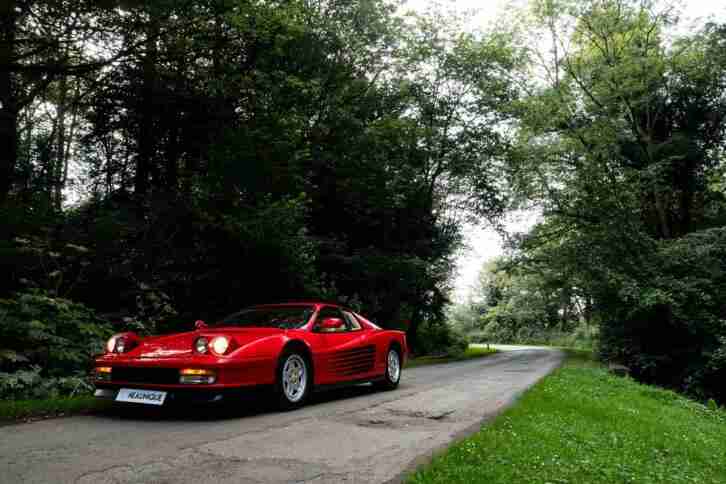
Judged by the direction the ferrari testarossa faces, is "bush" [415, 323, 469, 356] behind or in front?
behind

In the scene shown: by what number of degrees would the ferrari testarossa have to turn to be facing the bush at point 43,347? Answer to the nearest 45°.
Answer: approximately 90° to its right

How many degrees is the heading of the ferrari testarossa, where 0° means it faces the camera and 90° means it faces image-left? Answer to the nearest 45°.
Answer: approximately 45°

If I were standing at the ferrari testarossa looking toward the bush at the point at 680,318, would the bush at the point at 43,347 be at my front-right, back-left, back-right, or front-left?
back-left

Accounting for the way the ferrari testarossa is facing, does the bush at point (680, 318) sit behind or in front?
behind
